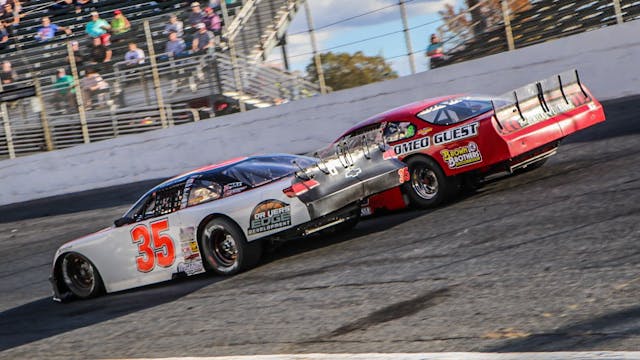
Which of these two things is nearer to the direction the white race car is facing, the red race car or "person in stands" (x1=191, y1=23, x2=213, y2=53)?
the person in stands

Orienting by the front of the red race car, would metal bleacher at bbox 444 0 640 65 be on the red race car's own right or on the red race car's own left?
on the red race car's own right

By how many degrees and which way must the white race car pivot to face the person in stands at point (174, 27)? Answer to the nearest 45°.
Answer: approximately 45° to its right

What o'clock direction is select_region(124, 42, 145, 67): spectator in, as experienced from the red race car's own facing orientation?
The spectator is roughly at 12 o'clock from the red race car.

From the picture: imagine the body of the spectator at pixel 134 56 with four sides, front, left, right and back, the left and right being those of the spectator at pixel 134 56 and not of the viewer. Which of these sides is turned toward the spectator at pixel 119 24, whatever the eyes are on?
back

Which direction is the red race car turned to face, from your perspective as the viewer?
facing away from the viewer and to the left of the viewer

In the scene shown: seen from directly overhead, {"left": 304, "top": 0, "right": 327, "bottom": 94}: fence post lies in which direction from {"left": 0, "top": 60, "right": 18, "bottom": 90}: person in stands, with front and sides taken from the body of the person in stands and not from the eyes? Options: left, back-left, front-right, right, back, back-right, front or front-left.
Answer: front-left

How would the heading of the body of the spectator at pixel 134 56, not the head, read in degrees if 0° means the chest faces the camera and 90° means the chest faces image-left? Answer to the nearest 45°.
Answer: approximately 0°

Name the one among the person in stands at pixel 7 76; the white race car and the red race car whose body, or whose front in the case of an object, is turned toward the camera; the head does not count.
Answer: the person in stands

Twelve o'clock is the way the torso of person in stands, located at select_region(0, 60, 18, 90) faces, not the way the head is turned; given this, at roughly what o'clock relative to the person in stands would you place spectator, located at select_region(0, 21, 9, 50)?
The spectator is roughly at 6 o'clock from the person in stands.

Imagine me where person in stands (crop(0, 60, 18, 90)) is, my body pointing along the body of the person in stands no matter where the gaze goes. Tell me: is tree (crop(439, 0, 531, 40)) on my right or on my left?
on my left

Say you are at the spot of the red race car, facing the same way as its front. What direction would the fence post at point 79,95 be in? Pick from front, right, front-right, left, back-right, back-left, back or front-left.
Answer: front

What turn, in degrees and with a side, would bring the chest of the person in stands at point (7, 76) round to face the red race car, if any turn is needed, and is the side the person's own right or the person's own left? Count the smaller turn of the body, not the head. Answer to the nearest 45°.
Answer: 0° — they already face it

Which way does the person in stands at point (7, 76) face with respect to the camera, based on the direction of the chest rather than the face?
toward the camera

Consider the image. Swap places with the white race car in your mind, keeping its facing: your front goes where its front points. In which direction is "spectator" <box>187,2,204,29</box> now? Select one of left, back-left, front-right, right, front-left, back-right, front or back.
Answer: front-right

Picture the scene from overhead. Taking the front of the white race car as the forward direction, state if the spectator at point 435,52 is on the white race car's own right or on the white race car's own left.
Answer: on the white race car's own right

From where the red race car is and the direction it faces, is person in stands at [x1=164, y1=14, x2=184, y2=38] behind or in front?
in front
